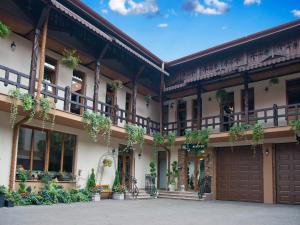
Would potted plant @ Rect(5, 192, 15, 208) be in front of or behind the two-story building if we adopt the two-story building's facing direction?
in front

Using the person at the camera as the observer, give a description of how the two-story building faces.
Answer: facing the viewer

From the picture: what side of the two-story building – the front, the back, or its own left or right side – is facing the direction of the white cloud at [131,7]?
back

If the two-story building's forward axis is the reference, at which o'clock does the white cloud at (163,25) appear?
The white cloud is roughly at 6 o'clock from the two-story building.

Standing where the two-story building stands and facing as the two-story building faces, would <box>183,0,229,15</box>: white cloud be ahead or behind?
behind

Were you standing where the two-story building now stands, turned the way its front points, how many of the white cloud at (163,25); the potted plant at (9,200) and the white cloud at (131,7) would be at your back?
2
